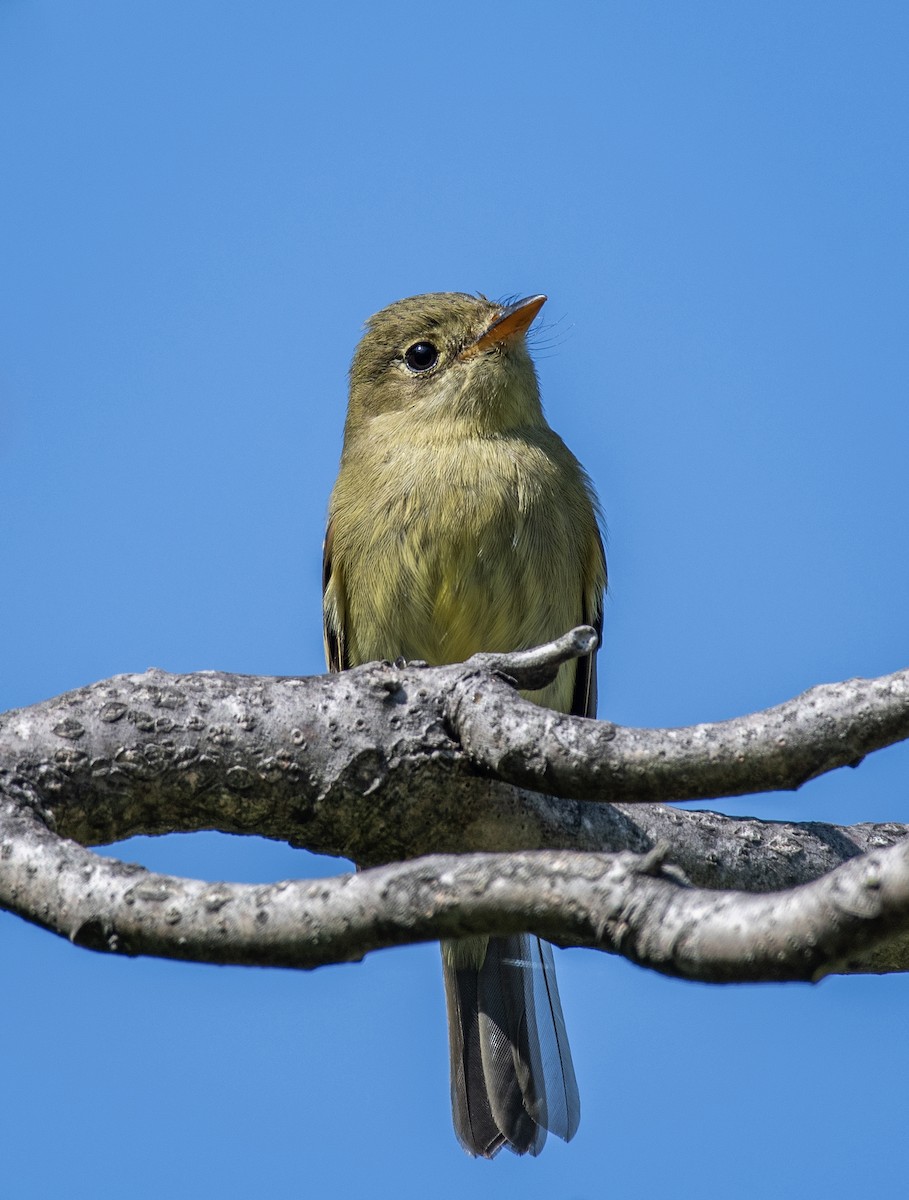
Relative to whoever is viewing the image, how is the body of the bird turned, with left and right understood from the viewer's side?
facing the viewer

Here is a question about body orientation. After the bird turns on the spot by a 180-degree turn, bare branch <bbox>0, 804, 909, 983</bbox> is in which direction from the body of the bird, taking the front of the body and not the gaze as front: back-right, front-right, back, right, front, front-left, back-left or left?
back

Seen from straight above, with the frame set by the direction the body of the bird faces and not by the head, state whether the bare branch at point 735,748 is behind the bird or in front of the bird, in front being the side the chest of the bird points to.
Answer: in front
